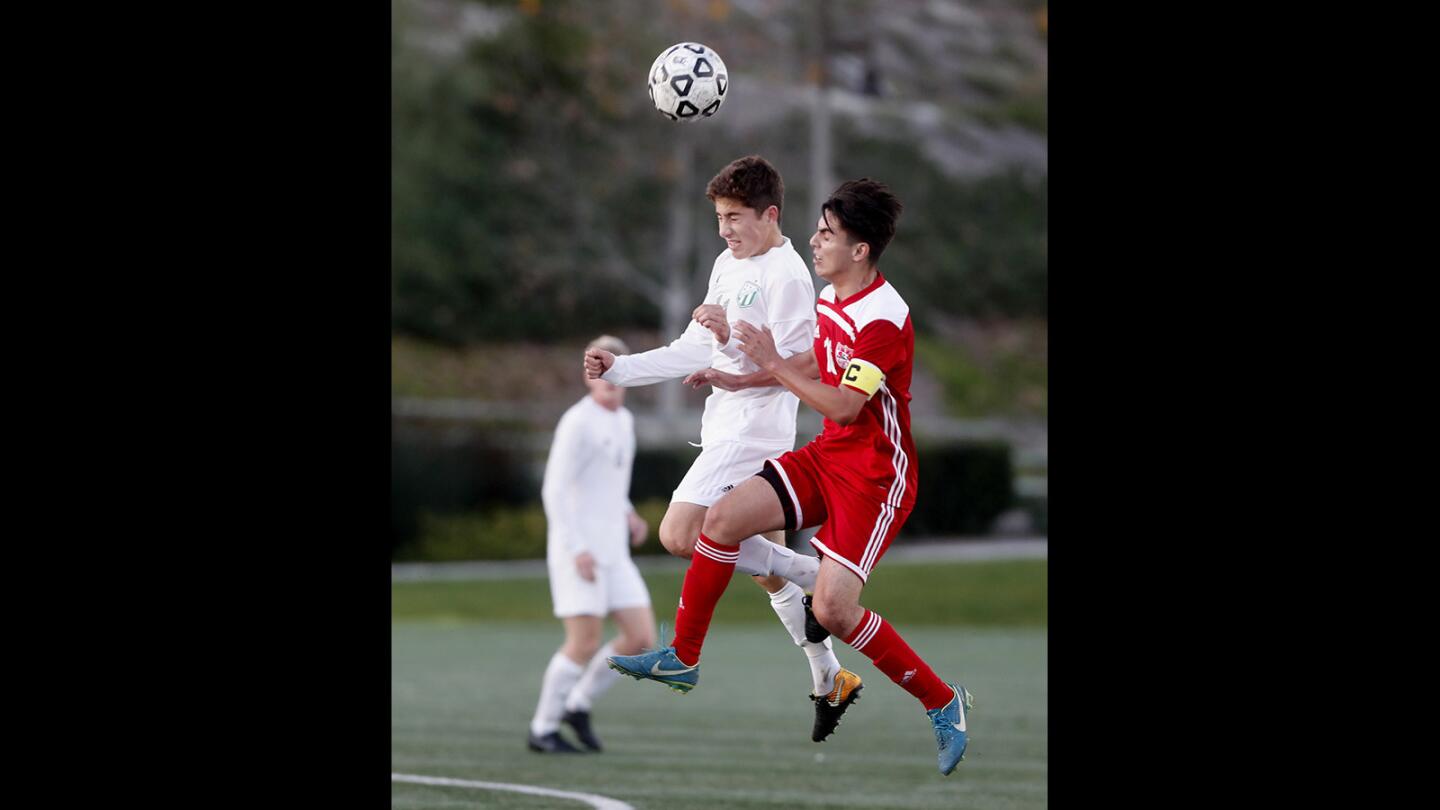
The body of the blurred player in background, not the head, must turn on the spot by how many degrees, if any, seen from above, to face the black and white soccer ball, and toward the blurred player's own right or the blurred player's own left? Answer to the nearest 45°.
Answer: approximately 45° to the blurred player's own right

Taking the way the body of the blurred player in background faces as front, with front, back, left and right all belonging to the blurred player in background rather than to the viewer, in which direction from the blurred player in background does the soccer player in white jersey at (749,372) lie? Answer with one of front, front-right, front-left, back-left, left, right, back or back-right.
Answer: front-right

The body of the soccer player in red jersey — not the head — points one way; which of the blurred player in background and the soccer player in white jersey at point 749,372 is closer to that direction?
the soccer player in white jersey

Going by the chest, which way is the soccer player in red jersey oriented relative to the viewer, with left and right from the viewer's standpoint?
facing the viewer and to the left of the viewer

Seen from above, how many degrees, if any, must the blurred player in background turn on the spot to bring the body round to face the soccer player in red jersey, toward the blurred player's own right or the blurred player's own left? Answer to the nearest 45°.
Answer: approximately 45° to the blurred player's own right

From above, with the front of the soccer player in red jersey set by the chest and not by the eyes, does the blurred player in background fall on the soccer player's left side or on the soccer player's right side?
on the soccer player's right side

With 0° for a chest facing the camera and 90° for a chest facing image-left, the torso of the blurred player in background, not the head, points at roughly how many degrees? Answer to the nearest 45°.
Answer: approximately 315°

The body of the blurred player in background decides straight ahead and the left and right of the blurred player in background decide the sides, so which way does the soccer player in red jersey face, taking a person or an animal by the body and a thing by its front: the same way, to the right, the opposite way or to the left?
to the right
